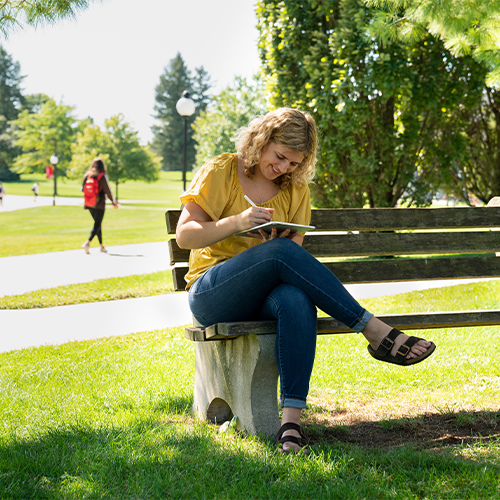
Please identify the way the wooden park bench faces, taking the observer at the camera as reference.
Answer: facing the viewer and to the right of the viewer

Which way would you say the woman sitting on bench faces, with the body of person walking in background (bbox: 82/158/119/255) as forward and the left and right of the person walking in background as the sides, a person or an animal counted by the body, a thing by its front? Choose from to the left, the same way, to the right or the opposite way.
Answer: to the right

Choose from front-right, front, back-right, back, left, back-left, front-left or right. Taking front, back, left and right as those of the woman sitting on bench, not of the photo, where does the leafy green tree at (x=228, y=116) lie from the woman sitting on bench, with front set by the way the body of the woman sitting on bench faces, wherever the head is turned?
back-left

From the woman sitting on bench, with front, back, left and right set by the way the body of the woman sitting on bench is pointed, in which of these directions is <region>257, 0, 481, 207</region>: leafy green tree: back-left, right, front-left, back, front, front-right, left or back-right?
back-left

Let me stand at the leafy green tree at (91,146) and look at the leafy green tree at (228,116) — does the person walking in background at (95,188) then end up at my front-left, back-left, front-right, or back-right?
front-right

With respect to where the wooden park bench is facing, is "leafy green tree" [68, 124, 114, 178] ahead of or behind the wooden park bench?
behind

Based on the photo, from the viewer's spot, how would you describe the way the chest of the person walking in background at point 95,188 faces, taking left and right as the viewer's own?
facing away from the viewer and to the right of the viewer

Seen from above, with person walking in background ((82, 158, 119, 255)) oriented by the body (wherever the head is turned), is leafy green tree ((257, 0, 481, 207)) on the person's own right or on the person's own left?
on the person's own right

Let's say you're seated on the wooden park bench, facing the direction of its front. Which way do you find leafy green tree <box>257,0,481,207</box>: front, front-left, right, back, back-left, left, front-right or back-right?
back-left

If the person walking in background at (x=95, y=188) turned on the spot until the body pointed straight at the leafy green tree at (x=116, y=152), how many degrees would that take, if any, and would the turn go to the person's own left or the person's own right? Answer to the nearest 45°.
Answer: approximately 45° to the person's own left
